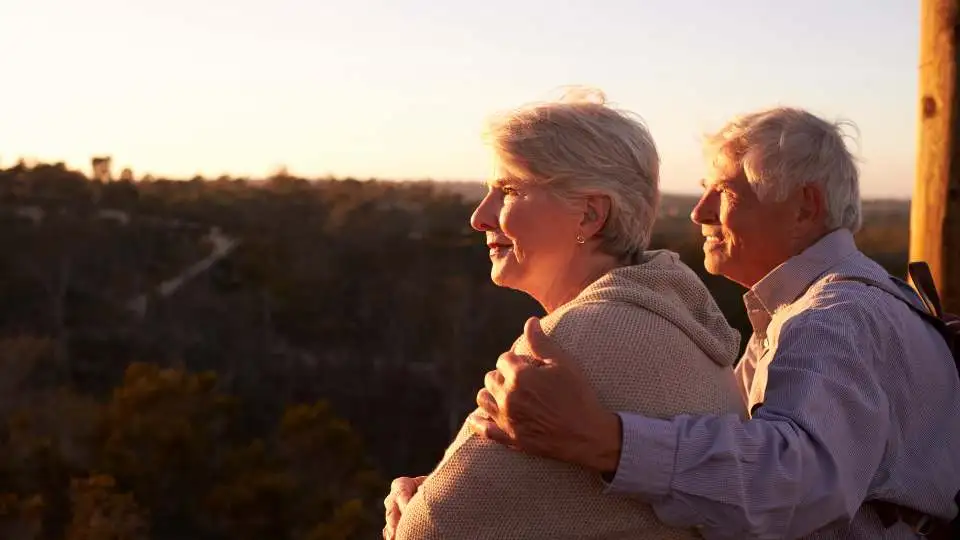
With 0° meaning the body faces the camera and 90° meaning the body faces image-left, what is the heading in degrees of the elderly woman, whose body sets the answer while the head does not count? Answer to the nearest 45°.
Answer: approximately 90°

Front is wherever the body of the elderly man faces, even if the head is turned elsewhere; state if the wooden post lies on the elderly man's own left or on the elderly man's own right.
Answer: on the elderly man's own right

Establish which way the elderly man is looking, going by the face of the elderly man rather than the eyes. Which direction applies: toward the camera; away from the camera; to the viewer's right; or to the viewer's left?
to the viewer's left

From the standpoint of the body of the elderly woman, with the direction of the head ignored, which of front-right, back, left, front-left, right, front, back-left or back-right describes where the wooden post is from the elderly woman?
back-right

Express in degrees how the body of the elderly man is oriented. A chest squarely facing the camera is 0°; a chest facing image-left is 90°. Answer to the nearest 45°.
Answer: approximately 90°
